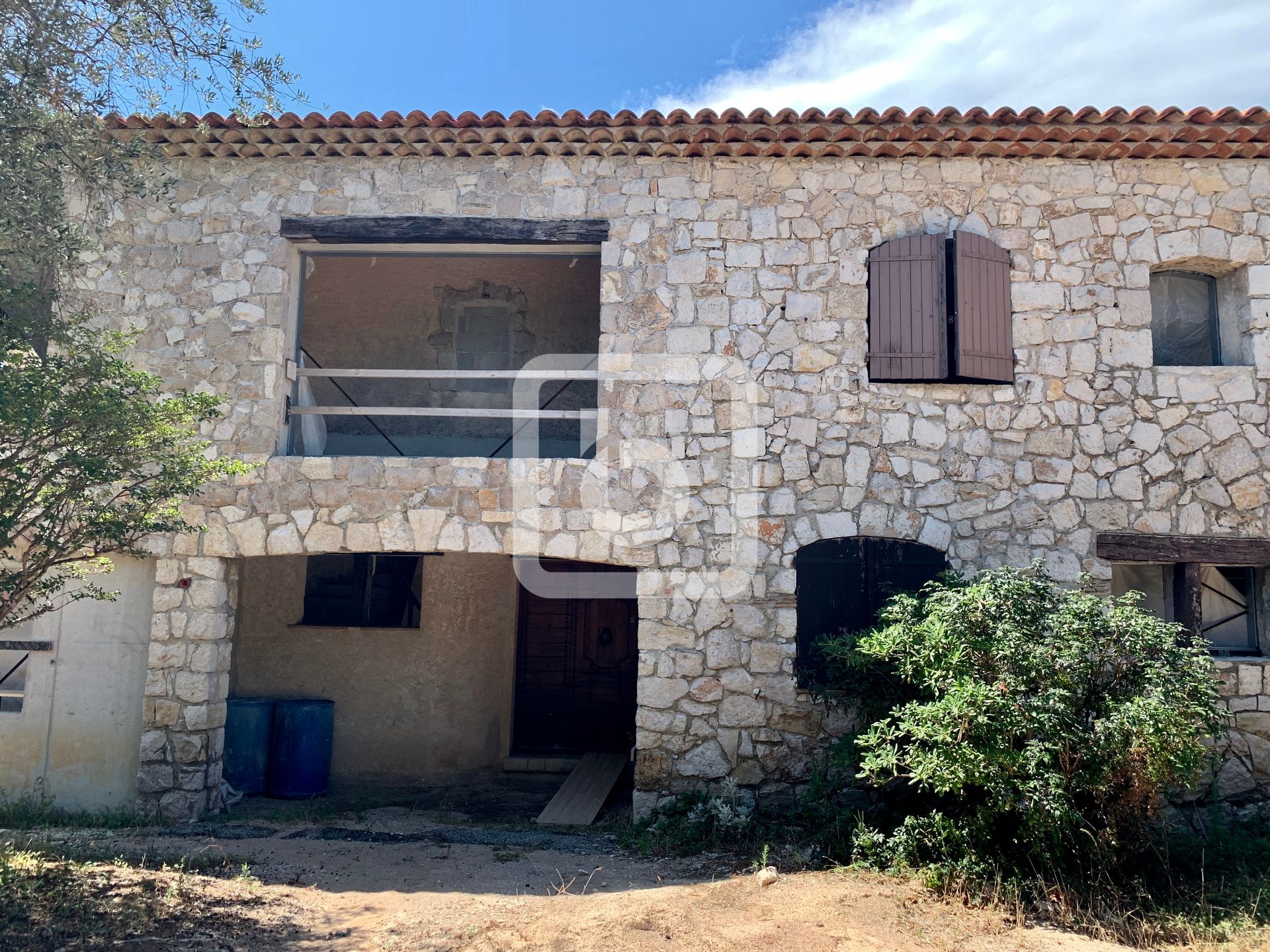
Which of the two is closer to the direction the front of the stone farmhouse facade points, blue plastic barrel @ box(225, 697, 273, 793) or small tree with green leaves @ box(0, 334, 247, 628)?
the small tree with green leaves

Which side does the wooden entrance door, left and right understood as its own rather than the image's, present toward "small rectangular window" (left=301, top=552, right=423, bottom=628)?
right

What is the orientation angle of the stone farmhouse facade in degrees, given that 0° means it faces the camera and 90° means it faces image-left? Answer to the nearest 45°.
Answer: approximately 0°

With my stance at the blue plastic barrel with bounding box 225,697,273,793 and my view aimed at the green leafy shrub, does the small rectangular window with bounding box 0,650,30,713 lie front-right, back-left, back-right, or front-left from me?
back-right

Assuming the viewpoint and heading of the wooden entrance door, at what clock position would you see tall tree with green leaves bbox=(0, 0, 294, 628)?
The tall tree with green leaves is roughly at 1 o'clock from the wooden entrance door.

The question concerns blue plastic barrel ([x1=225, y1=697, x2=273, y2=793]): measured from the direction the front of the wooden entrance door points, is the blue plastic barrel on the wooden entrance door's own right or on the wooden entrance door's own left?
on the wooden entrance door's own right

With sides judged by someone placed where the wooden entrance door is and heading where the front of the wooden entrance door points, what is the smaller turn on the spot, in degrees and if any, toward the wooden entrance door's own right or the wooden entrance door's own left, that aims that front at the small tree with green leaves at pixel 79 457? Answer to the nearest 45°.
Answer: approximately 45° to the wooden entrance door's own right
